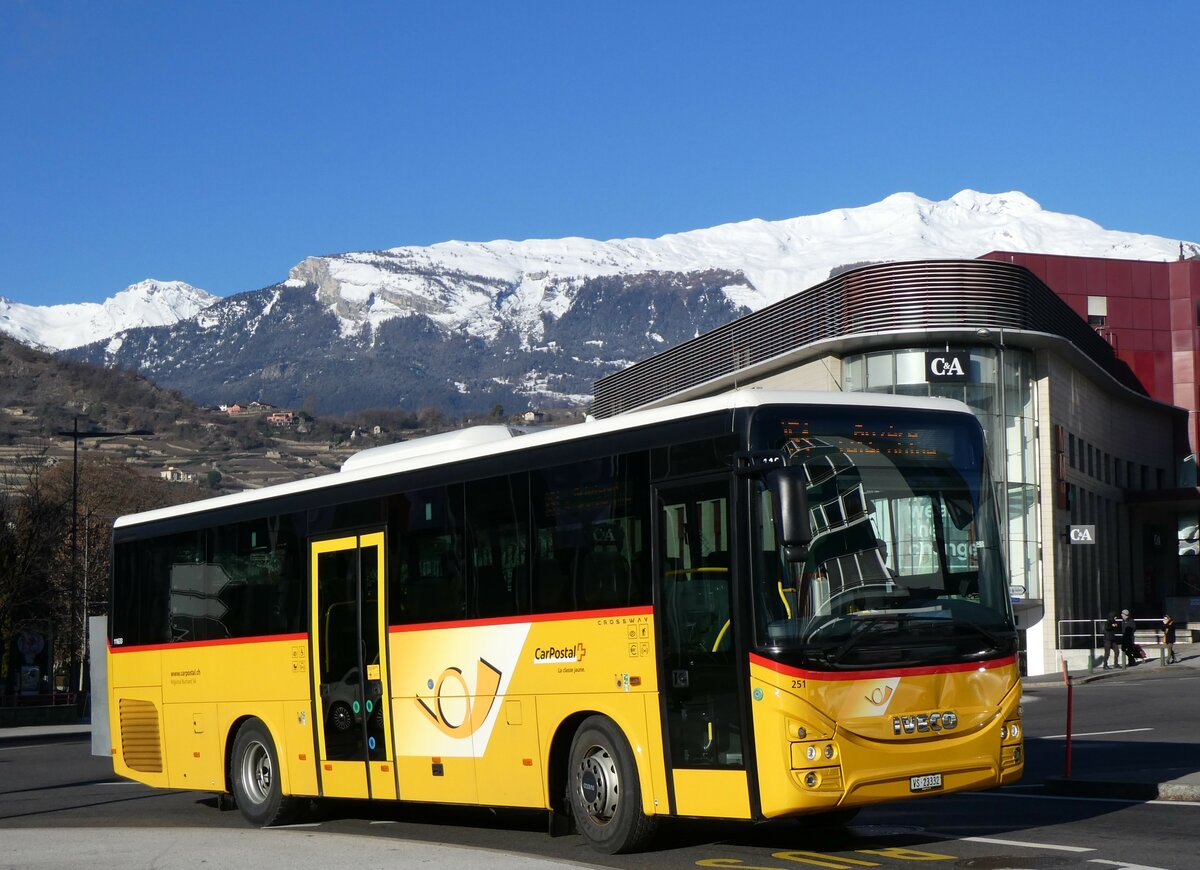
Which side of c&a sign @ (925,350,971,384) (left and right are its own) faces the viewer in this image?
front

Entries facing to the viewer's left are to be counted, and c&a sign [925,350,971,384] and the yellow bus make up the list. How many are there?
0

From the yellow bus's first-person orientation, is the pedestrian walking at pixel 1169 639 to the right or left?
on its left

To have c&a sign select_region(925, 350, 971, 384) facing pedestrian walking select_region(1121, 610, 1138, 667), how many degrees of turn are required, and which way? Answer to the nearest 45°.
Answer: approximately 45° to its left

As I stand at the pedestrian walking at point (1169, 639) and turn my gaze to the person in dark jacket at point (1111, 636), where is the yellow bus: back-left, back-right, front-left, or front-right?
front-left

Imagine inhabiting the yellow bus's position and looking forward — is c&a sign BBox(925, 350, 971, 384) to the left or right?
on its left

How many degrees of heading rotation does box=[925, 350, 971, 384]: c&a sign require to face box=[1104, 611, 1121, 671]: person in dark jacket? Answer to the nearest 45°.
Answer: approximately 45° to its left

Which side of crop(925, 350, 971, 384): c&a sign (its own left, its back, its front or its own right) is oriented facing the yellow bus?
front

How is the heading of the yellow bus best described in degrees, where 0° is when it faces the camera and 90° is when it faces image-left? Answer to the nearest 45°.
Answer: approximately 315°
